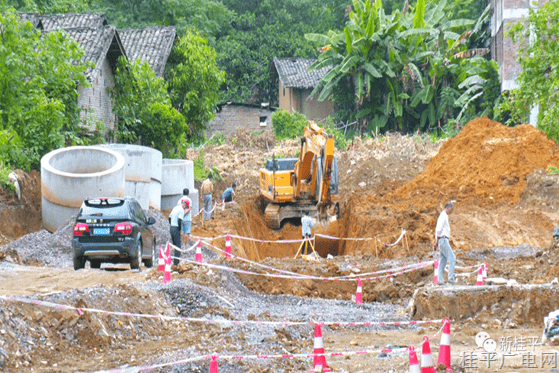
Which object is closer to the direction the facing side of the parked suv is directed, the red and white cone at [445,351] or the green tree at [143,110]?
the green tree

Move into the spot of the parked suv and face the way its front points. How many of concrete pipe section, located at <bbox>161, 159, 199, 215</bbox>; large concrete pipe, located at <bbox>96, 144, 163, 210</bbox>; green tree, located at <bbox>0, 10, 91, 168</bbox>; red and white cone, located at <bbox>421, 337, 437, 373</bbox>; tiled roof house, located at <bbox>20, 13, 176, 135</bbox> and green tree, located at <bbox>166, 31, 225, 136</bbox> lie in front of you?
5

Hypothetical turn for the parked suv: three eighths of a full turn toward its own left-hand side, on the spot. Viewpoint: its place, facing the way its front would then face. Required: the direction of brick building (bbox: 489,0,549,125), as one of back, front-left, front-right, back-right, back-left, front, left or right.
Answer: back

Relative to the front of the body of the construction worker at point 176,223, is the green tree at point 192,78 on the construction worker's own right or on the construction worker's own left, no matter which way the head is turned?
on the construction worker's own left

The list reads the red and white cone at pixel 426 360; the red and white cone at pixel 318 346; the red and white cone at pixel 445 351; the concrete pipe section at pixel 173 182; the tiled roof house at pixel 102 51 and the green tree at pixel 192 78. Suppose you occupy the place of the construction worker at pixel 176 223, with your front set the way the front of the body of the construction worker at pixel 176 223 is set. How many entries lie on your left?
3

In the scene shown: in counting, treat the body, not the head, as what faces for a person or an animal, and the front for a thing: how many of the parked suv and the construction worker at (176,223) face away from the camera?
1

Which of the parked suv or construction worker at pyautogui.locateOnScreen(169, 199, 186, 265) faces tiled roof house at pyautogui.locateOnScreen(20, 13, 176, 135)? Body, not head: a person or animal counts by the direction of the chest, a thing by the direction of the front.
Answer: the parked suv

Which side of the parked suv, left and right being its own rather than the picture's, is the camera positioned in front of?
back
